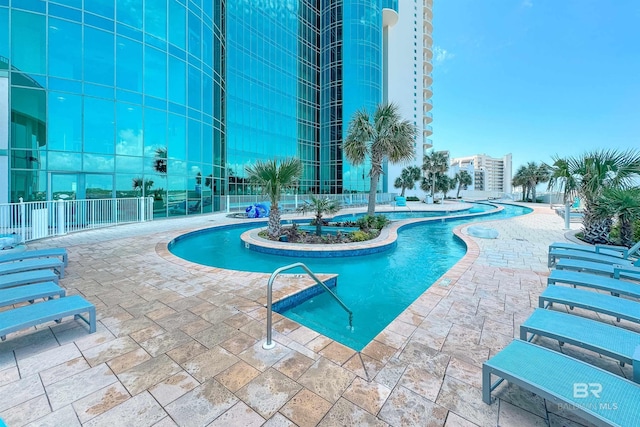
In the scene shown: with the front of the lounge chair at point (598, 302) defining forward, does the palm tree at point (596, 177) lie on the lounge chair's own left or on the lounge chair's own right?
on the lounge chair's own right

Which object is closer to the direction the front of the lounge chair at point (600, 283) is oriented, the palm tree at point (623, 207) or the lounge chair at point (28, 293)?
the lounge chair

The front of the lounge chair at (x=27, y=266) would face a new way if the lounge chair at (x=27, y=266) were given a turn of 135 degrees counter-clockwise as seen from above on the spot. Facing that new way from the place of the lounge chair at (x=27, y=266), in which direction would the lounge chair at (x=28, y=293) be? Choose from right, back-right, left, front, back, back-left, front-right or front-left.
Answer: back-left

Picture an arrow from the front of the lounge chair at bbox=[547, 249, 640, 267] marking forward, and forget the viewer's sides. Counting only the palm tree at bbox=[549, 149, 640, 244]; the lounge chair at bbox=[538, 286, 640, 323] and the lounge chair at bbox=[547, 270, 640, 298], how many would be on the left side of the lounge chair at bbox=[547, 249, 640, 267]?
2

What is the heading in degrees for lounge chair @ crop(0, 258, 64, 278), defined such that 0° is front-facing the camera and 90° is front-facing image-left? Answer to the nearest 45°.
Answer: approximately 270°

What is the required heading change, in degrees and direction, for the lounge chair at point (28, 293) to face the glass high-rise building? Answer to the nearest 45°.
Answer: approximately 90° to its left

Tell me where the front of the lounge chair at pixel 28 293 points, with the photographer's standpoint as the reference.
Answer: facing to the right of the viewer

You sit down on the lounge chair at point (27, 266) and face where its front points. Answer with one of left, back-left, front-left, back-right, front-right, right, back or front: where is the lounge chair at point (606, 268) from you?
front-right

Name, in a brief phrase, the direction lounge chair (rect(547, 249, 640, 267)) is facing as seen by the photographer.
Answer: facing to the left of the viewer

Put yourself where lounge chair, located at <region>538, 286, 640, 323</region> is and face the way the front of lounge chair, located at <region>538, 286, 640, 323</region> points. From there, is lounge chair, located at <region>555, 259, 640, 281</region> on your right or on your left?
on your right
